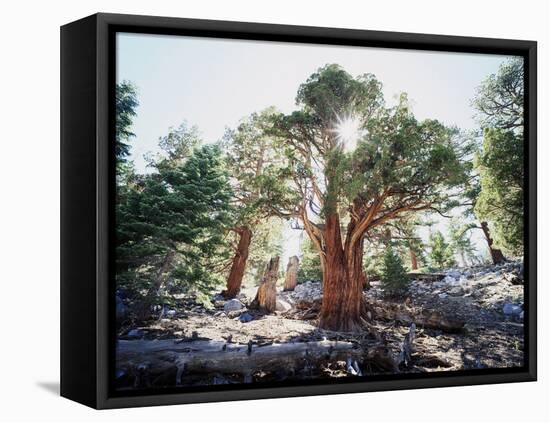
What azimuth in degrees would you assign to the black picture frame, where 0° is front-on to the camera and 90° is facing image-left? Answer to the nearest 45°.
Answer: approximately 315°
